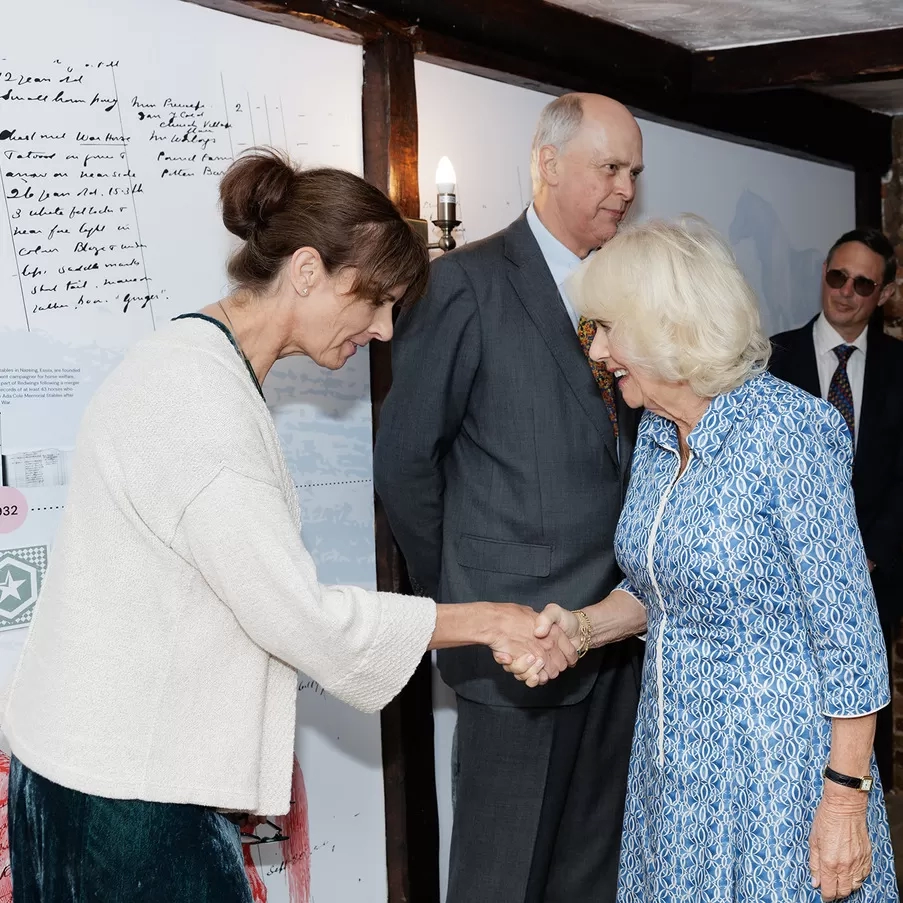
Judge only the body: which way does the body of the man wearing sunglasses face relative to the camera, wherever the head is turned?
toward the camera

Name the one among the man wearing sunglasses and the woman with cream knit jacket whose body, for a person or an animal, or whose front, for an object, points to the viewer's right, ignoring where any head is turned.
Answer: the woman with cream knit jacket

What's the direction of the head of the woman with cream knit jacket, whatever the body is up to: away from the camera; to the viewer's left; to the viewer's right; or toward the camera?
to the viewer's right

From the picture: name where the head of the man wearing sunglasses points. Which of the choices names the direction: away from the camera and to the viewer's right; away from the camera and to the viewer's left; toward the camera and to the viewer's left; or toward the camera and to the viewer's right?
toward the camera and to the viewer's left

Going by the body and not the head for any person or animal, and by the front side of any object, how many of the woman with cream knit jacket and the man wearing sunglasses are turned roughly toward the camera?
1

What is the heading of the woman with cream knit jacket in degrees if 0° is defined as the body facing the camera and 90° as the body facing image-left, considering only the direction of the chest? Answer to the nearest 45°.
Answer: approximately 270°

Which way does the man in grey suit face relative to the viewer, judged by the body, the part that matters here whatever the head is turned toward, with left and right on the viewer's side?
facing the viewer and to the right of the viewer

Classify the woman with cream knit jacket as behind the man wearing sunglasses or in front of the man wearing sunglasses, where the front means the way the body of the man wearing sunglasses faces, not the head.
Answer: in front

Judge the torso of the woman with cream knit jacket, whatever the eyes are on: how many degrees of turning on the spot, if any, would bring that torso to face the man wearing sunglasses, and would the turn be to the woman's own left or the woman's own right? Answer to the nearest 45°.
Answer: approximately 45° to the woman's own left
